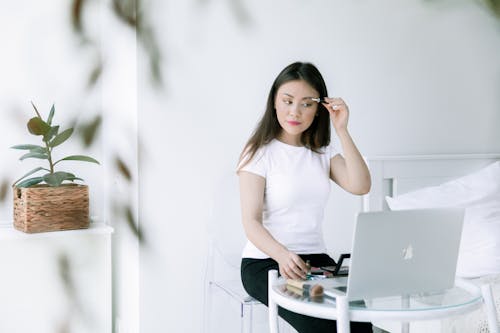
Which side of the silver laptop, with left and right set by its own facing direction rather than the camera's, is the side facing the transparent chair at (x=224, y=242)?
front

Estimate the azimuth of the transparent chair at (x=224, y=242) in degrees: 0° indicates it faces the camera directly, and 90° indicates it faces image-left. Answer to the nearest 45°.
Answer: approximately 315°

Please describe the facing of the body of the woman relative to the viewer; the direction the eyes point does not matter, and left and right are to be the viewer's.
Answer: facing the viewer and to the right of the viewer

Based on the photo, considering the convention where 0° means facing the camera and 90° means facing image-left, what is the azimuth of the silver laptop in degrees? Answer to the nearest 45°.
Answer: approximately 135°

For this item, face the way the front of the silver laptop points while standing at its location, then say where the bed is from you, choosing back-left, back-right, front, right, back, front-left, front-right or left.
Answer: front-right

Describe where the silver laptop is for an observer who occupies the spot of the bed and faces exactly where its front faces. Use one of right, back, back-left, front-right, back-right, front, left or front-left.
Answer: front

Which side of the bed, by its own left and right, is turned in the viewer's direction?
front

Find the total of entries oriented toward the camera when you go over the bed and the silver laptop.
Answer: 1

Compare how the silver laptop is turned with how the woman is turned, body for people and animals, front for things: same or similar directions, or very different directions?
very different directions

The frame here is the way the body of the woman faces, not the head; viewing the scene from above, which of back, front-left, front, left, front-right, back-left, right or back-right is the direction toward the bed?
left
